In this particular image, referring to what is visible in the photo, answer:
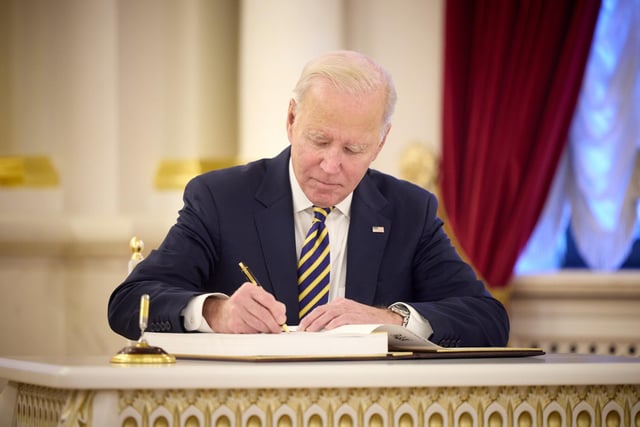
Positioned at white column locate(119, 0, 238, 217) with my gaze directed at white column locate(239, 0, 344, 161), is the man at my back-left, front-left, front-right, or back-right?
front-right

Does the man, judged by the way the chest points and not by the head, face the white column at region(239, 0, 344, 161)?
no

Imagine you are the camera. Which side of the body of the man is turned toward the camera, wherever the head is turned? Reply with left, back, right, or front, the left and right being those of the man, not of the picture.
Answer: front

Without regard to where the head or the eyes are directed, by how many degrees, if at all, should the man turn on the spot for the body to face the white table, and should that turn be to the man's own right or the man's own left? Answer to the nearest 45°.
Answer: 0° — they already face it

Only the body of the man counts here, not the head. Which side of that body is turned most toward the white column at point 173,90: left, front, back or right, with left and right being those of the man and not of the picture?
back

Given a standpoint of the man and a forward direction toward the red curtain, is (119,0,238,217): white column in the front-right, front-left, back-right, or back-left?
front-left

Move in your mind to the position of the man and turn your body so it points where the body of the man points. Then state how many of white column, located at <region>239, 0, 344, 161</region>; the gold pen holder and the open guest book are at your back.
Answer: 1

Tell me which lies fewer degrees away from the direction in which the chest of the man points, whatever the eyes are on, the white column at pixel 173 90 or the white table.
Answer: the white table

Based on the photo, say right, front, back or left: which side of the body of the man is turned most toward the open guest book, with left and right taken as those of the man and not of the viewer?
front

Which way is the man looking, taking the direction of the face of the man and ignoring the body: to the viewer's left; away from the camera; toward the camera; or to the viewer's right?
toward the camera

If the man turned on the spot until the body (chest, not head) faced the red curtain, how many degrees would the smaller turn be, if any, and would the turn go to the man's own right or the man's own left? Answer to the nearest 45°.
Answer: approximately 180°

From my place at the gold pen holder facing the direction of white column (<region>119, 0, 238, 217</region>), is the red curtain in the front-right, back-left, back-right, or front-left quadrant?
front-right

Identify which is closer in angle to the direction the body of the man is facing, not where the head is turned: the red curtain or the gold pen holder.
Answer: the gold pen holder
